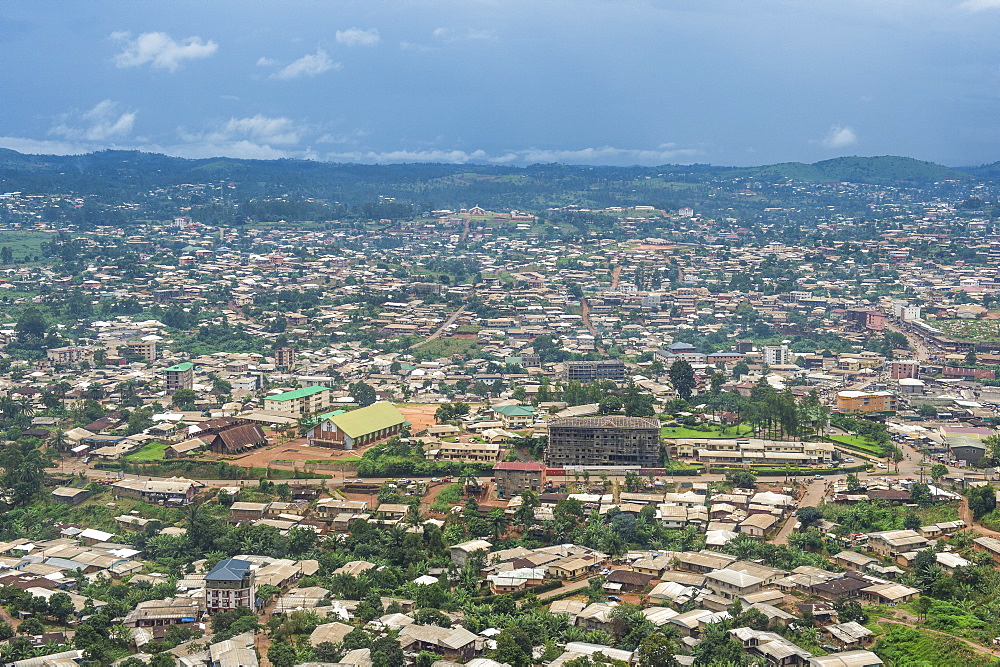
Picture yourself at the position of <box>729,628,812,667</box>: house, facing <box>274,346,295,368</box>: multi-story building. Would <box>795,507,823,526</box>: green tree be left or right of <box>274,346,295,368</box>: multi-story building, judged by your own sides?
right

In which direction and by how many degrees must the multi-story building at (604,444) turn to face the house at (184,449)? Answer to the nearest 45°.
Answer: approximately 90° to its right

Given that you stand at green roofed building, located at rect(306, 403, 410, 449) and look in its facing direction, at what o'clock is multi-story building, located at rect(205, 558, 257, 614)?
The multi-story building is roughly at 11 o'clock from the green roofed building.

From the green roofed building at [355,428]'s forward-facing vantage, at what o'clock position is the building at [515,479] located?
The building is roughly at 9 o'clock from the green roofed building.

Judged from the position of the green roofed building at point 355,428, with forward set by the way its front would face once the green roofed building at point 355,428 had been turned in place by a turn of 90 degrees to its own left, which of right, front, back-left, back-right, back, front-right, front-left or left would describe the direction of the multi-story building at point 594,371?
left

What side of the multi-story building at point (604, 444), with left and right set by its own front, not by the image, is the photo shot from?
front

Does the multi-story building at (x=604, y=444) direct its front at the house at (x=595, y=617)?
yes

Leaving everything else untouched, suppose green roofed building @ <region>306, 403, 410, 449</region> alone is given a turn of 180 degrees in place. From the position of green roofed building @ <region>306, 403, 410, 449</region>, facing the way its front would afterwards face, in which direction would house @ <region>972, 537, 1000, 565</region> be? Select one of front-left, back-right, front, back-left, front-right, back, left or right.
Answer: right

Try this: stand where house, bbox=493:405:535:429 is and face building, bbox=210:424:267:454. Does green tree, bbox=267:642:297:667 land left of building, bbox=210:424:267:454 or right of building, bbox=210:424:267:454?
left

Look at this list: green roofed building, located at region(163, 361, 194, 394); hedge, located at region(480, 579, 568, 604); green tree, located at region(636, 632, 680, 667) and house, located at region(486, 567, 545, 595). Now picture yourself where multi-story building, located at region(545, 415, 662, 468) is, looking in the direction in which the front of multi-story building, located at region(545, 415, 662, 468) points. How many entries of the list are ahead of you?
3

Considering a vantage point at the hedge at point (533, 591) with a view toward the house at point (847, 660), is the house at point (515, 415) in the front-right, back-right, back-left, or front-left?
back-left

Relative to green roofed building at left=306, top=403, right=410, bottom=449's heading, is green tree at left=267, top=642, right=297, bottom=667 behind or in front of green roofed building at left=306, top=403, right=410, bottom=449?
in front

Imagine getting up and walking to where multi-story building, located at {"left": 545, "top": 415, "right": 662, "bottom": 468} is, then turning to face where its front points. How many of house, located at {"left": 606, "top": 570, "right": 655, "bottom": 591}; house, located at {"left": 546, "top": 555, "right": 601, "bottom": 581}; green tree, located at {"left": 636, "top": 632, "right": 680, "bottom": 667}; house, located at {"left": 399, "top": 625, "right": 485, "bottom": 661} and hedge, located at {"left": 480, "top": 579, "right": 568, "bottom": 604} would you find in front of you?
5

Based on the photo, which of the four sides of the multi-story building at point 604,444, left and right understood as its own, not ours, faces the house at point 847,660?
front

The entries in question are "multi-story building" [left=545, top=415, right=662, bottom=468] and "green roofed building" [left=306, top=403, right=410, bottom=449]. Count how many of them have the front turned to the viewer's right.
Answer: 0

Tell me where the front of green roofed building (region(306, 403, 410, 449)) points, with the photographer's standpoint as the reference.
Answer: facing the viewer and to the left of the viewer

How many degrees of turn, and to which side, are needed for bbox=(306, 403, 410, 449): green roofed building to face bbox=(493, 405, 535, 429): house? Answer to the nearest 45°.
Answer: approximately 135° to its left

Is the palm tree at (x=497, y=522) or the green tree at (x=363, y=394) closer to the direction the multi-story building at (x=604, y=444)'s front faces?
the palm tree

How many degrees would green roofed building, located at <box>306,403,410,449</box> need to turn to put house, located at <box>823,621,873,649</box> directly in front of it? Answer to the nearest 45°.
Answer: approximately 90° to its left

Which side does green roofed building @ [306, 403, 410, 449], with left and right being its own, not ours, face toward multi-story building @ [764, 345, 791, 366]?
back
